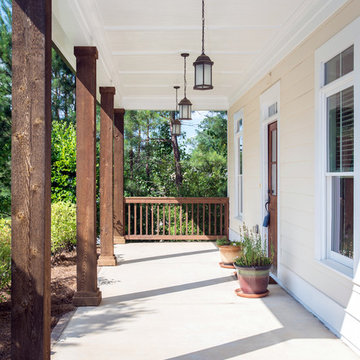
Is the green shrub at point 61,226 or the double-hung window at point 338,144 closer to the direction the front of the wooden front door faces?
the green shrub

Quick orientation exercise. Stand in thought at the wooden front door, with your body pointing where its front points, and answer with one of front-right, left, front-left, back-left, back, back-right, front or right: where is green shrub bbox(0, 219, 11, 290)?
front-left

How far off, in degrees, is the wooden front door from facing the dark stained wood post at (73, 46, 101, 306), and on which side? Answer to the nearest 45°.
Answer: approximately 45° to its left

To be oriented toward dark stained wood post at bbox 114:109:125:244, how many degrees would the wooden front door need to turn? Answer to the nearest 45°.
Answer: approximately 45° to its right

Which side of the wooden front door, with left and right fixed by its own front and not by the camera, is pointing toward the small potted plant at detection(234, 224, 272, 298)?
left

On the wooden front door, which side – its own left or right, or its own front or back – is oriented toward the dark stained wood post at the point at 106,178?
front

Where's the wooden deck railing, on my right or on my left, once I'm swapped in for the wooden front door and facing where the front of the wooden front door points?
on my right

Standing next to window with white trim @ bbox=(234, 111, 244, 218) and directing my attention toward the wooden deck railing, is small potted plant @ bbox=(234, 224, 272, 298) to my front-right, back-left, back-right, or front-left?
back-left

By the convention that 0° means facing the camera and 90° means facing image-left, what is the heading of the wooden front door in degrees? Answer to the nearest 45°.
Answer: approximately 90°

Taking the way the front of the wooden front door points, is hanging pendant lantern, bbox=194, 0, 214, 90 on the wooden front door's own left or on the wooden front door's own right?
on the wooden front door's own left

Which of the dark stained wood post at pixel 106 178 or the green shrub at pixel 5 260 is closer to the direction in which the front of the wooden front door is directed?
the dark stained wood post
